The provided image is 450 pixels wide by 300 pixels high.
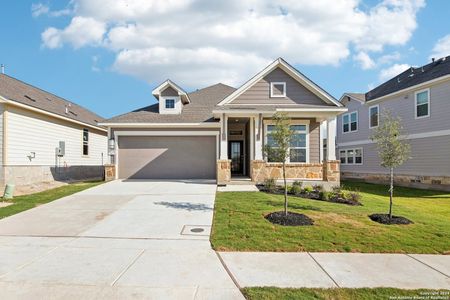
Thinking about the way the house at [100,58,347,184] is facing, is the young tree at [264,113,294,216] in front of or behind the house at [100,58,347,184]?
in front

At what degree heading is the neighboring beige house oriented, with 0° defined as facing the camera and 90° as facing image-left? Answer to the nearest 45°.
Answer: approximately 45°

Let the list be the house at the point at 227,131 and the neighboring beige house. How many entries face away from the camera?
0

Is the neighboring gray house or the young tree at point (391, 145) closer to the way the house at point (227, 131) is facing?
the young tree

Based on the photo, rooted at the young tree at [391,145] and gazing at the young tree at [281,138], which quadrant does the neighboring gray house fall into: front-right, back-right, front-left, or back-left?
back-right

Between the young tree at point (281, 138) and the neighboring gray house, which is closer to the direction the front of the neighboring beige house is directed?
the young tree

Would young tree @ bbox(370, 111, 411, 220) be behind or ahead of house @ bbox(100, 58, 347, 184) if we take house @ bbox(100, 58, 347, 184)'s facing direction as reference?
ahead

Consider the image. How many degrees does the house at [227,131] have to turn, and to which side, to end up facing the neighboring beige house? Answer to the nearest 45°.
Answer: approximately 90° to its right

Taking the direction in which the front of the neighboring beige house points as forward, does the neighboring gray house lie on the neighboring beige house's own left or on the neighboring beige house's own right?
on the neighboring beige house's own left

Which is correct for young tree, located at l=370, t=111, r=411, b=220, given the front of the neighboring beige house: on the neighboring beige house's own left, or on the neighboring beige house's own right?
on the neighboring beige house's own left

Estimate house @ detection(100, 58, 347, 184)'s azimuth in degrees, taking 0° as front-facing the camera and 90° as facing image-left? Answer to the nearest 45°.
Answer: approximately 0°
